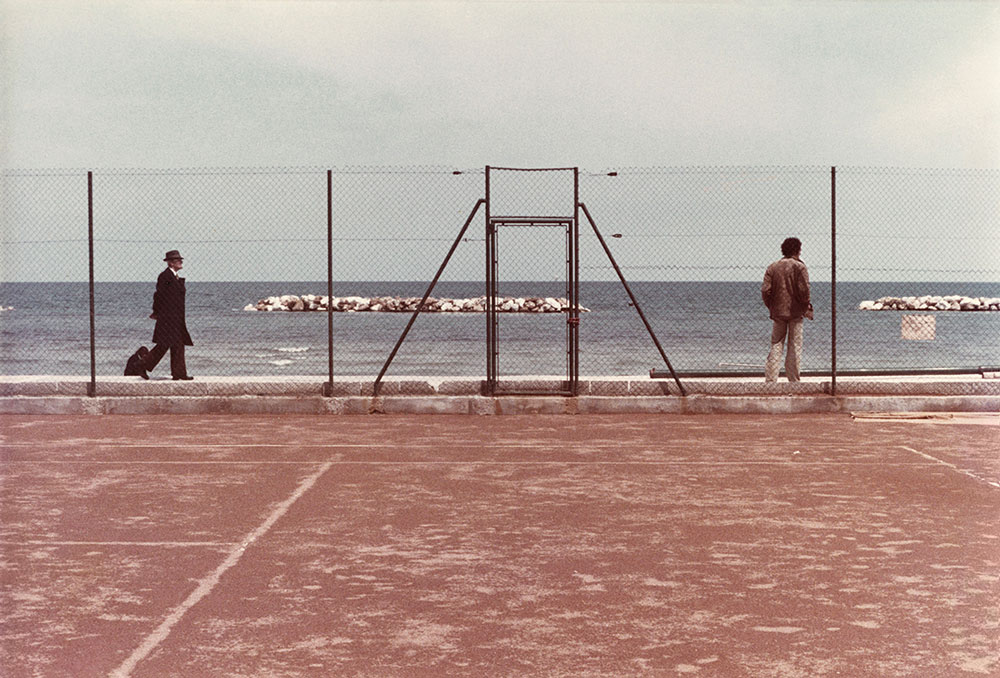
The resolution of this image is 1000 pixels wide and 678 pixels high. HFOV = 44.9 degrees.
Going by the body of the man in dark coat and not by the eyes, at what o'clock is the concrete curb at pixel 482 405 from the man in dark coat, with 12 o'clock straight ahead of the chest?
The concrete curb is roughly at 1 o'clock from the man in dark coat.

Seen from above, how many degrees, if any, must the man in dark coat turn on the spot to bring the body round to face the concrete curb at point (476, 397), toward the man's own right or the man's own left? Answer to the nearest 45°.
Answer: approximately 45° to the man's own right

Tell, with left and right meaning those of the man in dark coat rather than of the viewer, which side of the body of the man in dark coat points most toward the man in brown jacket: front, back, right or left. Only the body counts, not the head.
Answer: front

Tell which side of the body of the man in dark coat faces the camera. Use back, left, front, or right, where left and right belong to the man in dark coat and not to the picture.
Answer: right
